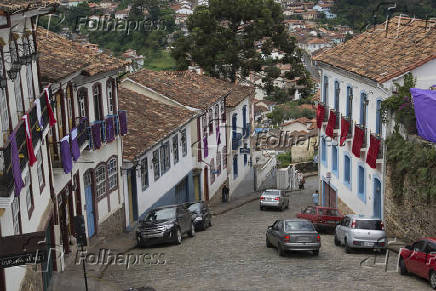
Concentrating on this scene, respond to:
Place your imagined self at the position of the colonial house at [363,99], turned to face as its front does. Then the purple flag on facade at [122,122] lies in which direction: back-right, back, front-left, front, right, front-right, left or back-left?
front

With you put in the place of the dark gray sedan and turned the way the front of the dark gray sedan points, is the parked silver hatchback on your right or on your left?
on your right

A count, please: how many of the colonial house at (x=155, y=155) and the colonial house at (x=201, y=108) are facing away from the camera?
0

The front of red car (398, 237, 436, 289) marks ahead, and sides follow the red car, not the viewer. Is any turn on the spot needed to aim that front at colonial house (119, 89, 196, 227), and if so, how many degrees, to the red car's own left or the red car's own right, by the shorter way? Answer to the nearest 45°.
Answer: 0° — it already faces it

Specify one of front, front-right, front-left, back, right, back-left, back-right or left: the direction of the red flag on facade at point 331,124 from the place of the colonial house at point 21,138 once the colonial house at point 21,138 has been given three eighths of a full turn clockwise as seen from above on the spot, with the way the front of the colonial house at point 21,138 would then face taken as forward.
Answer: back-right

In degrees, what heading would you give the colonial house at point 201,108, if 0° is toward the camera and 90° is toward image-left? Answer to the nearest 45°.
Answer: approximately 315°

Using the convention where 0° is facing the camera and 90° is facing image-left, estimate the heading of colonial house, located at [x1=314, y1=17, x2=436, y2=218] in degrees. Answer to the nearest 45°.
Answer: approximately 45°

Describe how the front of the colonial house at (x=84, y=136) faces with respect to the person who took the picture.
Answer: facing the viewer and to the right of the viewer

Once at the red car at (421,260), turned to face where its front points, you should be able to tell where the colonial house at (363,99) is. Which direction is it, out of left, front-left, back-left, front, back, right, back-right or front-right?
front-right

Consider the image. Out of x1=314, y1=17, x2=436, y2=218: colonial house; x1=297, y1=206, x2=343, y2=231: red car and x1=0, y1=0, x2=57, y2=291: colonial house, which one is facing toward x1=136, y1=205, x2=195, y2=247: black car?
x1=314, y1=17, x2=436, y2=218: colonial house

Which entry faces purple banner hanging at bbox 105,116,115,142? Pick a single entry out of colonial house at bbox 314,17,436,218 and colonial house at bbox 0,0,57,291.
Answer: colonial house at bbox 314,17,436,218

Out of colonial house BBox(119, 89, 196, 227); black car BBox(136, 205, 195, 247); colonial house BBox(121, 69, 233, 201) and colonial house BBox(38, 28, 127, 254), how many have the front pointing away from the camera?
0

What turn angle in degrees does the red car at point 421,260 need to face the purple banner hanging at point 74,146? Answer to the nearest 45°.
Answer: approximately 45° to its left

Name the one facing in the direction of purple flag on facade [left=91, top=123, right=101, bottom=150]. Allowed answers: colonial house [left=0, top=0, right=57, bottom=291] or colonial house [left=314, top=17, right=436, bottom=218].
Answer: colonial house [left=314, top=17, right=436, bottom=218]

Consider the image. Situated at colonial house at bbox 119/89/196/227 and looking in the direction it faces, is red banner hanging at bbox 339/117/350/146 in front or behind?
in front

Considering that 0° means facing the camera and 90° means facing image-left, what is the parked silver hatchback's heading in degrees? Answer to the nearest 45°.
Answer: approximately 135°

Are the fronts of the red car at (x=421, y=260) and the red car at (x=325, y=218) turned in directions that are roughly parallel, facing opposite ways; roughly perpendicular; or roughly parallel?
roughly parallel
